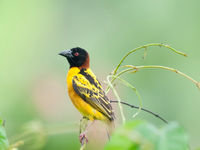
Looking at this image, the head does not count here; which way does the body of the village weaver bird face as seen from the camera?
to the viewer's left
